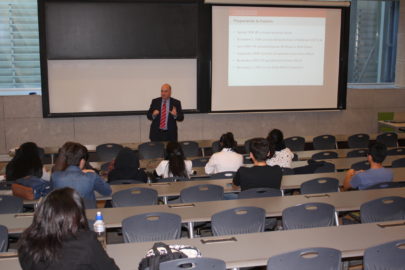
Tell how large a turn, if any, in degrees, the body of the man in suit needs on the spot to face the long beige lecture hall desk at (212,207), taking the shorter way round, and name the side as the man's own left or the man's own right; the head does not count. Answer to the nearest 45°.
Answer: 0° — they already face it

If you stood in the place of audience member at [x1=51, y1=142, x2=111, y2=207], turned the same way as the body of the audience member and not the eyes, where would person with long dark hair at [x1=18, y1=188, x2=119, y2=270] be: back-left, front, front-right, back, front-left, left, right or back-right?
back-right

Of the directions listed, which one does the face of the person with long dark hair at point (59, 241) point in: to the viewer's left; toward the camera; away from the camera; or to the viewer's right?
away from the camera

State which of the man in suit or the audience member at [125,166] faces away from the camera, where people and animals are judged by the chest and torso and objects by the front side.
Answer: the audience member

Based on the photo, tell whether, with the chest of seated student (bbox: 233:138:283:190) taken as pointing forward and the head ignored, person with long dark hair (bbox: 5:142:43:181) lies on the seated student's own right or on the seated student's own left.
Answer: on the seated student's own left

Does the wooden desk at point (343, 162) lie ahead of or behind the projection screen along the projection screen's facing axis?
ahead

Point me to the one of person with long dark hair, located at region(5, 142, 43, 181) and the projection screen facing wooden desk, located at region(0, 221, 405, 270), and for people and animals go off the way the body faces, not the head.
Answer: the projection screen

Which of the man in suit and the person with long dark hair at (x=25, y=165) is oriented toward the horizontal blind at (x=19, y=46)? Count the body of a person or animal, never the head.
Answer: the person with long dark hair

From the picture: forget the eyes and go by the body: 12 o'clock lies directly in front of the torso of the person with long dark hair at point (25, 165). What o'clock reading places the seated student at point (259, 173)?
The seated student is roughly at 4 o'clock from the person with long dark hair.

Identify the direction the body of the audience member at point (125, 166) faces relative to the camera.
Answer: away from the camera

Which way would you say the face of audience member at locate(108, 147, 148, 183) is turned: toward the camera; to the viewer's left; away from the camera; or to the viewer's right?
away from the camera

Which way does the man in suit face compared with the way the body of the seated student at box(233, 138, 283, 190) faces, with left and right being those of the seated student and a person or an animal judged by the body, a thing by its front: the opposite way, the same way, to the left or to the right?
the opposite way

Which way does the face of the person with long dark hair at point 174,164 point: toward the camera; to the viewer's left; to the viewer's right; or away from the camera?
away from the camera

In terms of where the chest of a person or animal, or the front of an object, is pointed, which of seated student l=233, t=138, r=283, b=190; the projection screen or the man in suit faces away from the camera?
the seated student

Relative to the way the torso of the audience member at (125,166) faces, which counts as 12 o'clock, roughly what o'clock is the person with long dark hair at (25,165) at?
The person with long dark hair is roughly at 9 o'clock from the audience member.

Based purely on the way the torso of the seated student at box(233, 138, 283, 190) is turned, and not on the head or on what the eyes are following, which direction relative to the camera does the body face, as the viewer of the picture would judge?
away from the camera

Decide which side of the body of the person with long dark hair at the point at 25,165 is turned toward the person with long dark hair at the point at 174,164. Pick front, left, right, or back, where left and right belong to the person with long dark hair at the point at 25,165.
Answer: right

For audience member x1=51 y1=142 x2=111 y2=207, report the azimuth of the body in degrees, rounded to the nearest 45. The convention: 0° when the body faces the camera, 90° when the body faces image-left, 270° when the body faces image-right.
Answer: approximately 225°

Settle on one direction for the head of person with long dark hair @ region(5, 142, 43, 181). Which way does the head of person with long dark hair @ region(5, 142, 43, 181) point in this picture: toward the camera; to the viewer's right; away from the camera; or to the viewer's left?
away from the camera

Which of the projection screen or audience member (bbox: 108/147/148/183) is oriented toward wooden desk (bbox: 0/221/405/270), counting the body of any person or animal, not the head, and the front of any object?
the projection screen
